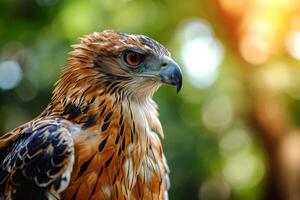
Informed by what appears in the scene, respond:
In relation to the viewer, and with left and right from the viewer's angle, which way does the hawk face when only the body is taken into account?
facing to the right of the viewer
